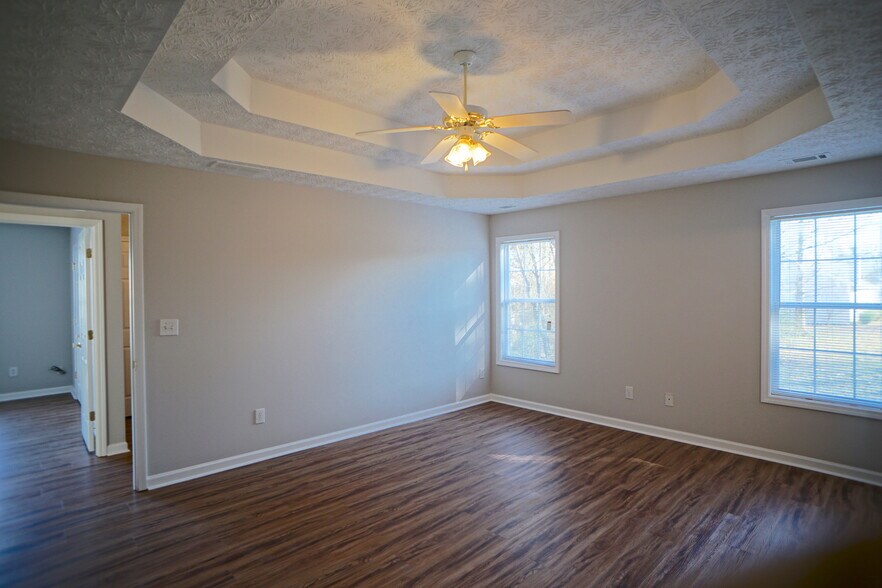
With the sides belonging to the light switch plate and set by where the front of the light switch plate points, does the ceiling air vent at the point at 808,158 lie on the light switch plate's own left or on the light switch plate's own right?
on the light switch plate's own left

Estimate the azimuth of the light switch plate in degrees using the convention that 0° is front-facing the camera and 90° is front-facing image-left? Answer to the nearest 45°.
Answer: approximately 0°

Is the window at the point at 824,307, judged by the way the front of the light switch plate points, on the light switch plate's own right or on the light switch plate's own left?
on the light switch plate's own left

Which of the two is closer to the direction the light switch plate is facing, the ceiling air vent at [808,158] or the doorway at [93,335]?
the ceiling air vent

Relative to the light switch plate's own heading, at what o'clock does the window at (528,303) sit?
The window is roughly at 9 o'clock from the light switch plate.

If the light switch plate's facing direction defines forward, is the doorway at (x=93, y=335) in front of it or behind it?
behind
